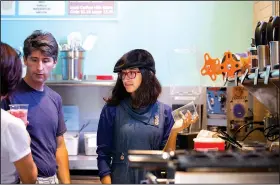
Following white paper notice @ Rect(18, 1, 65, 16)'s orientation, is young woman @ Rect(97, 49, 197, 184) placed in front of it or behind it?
in front

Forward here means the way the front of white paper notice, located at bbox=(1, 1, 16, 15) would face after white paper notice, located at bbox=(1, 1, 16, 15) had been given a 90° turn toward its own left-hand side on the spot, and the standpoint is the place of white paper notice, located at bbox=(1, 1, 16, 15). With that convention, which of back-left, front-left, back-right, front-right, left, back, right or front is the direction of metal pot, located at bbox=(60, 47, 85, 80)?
front-right

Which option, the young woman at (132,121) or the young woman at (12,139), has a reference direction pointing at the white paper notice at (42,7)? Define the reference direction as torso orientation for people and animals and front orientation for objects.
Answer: the young woman at (12,139)

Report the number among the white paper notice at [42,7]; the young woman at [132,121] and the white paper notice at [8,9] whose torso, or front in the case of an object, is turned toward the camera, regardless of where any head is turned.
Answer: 3

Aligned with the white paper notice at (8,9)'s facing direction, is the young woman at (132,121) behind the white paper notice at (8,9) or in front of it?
in front

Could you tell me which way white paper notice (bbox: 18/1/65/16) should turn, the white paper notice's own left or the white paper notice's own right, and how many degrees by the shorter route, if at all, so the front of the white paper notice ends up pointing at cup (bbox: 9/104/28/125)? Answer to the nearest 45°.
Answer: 0° — it already faces it

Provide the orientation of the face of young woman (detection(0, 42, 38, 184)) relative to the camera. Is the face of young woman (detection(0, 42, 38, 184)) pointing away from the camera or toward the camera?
away from the camera

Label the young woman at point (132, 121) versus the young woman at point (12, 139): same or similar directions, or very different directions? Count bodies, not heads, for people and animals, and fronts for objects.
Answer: very different directions

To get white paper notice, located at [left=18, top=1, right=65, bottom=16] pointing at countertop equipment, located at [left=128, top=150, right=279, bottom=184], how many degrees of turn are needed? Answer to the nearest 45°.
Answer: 0° — it already faces it

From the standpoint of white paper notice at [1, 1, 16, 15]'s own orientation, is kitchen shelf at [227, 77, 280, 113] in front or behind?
in front

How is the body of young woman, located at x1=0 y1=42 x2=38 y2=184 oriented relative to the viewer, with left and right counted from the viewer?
facing away from the viewer

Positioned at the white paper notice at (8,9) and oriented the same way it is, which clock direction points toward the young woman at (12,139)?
The young woman is roughly at 12 o'clock from the white paper notice.

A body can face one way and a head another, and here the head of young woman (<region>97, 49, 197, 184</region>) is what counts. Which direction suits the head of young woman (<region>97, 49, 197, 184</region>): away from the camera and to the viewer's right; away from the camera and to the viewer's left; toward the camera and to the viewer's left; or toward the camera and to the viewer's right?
toward the camera and to the viewer's left

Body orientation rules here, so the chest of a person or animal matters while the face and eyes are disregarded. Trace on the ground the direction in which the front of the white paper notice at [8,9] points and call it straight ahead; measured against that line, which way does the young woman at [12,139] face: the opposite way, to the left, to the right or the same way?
the opposite way

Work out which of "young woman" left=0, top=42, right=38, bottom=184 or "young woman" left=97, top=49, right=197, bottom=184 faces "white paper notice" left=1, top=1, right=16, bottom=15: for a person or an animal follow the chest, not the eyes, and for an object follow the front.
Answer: "young woman" left=0, top=42, right=38, bottom=184
